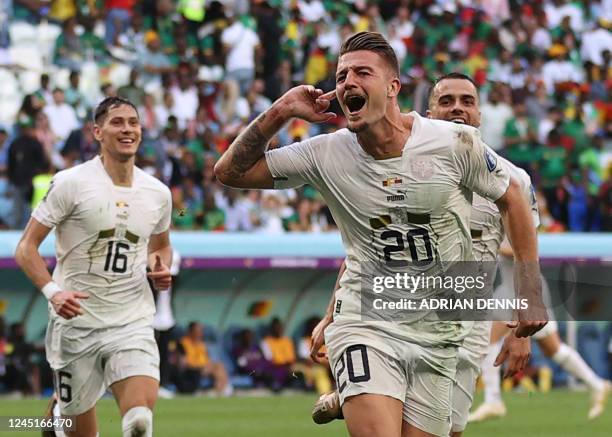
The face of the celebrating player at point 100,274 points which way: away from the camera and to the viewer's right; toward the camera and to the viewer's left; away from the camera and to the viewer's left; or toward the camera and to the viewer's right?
toward the camera and to the viewer's right

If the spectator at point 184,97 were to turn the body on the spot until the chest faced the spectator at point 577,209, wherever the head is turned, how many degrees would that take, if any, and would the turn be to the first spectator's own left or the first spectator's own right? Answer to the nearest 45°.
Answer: approximately 90° to the first spectator's own left

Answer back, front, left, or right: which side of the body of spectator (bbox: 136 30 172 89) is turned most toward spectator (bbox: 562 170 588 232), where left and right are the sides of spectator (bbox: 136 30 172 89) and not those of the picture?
left

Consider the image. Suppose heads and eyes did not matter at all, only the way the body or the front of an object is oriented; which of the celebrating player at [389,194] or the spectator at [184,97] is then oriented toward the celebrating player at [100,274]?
the spectator

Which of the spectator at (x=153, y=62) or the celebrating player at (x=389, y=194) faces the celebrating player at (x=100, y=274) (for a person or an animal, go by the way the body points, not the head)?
the spectator

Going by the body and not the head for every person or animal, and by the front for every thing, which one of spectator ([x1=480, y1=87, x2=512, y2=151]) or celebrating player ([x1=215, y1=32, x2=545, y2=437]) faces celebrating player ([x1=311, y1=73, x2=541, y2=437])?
the spectator
